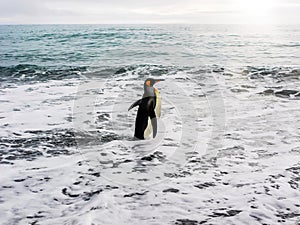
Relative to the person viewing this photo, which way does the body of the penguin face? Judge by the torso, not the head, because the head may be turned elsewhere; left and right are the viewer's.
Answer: facing away from the viewer and to the right of the viewer
